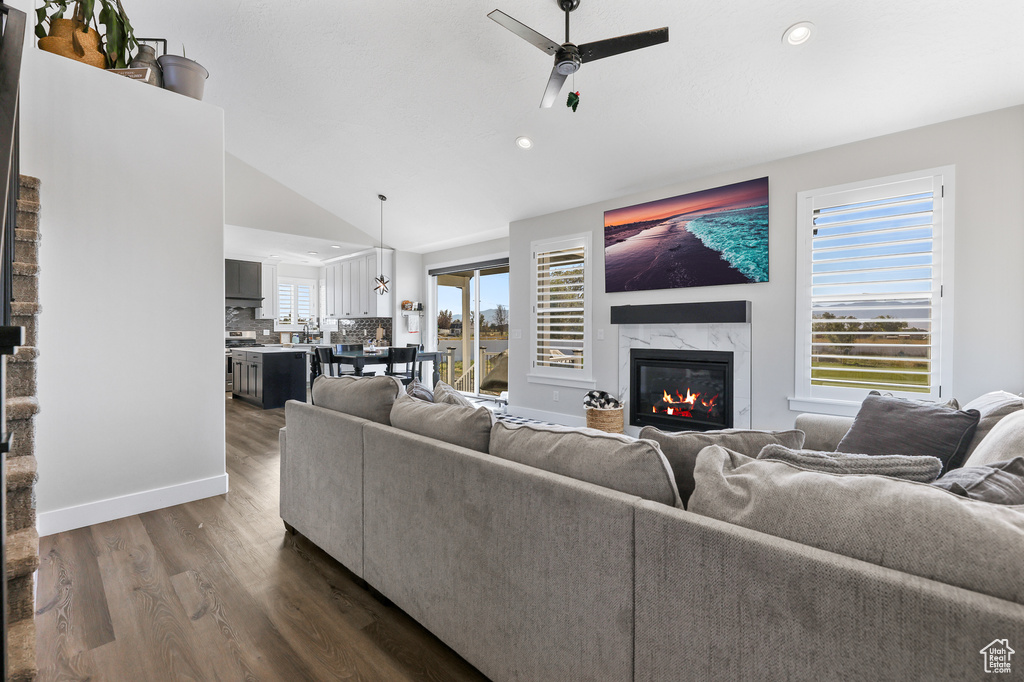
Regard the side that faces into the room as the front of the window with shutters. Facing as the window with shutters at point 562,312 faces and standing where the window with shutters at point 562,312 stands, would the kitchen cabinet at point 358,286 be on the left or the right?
on its right

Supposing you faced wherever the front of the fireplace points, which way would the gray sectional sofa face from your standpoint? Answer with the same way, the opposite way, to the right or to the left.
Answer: the opposite way

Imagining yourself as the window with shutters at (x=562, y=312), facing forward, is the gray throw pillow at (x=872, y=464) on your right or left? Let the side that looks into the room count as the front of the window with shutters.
on your left

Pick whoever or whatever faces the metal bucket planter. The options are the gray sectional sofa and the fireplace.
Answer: the fireplace

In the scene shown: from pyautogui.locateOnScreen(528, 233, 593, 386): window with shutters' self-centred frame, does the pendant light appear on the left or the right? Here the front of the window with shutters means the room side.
on its right

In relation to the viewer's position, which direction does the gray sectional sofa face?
facing away from the viewer and to the right of the viewer

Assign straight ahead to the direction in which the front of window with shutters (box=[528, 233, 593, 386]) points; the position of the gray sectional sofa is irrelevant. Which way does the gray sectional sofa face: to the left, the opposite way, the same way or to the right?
the opposite way

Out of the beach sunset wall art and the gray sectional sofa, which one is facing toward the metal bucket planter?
the beach sunset wall art

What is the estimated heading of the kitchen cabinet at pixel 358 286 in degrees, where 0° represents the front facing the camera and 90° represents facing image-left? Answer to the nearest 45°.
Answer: approximately 45°

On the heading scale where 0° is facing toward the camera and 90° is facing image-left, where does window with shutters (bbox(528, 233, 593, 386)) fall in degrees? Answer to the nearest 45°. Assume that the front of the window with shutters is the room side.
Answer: approximately 45°
